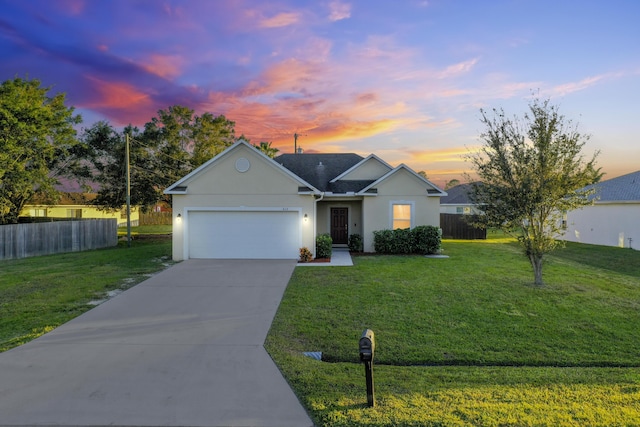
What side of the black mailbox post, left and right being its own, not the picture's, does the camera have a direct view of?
front

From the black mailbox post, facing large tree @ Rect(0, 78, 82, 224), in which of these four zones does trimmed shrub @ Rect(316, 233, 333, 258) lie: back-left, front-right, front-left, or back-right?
front-right

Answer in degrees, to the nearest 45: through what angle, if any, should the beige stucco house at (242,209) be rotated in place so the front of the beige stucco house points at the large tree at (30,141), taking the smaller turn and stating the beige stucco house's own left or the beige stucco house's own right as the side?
approximately 135° to the beige stucco house's own right

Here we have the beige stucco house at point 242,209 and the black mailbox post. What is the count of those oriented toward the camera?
2

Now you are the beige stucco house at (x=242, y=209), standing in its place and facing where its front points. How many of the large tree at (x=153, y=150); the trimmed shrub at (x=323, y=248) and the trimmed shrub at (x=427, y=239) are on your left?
2

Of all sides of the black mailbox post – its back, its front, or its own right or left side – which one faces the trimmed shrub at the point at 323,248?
back

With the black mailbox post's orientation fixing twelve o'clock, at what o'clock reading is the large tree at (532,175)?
The large tree is roughly at 7 o'clock from the black mailbox post.

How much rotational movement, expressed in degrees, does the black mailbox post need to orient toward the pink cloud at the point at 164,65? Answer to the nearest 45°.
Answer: approximately 135° to its right

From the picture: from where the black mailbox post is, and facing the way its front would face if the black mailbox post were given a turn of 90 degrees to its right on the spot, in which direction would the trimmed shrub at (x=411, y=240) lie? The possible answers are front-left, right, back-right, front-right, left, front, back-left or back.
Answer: right

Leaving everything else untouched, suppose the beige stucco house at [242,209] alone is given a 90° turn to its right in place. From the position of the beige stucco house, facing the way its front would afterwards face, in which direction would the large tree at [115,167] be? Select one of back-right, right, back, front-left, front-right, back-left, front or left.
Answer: front-right

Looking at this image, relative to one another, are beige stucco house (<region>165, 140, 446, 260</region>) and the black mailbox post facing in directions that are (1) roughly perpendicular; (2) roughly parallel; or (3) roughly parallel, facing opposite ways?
roughly parallel

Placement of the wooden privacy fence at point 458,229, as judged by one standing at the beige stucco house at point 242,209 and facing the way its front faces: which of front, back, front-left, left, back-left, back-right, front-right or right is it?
back-left

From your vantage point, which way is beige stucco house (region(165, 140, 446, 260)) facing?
toward the camera

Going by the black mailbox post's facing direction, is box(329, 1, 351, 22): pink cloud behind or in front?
behind

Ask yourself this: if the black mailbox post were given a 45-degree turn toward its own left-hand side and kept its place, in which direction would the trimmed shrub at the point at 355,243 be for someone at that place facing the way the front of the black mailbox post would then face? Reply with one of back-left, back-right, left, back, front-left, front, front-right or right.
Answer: back-left

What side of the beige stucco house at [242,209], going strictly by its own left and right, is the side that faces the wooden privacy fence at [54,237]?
right

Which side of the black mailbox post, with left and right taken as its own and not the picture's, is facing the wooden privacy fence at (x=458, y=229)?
back
